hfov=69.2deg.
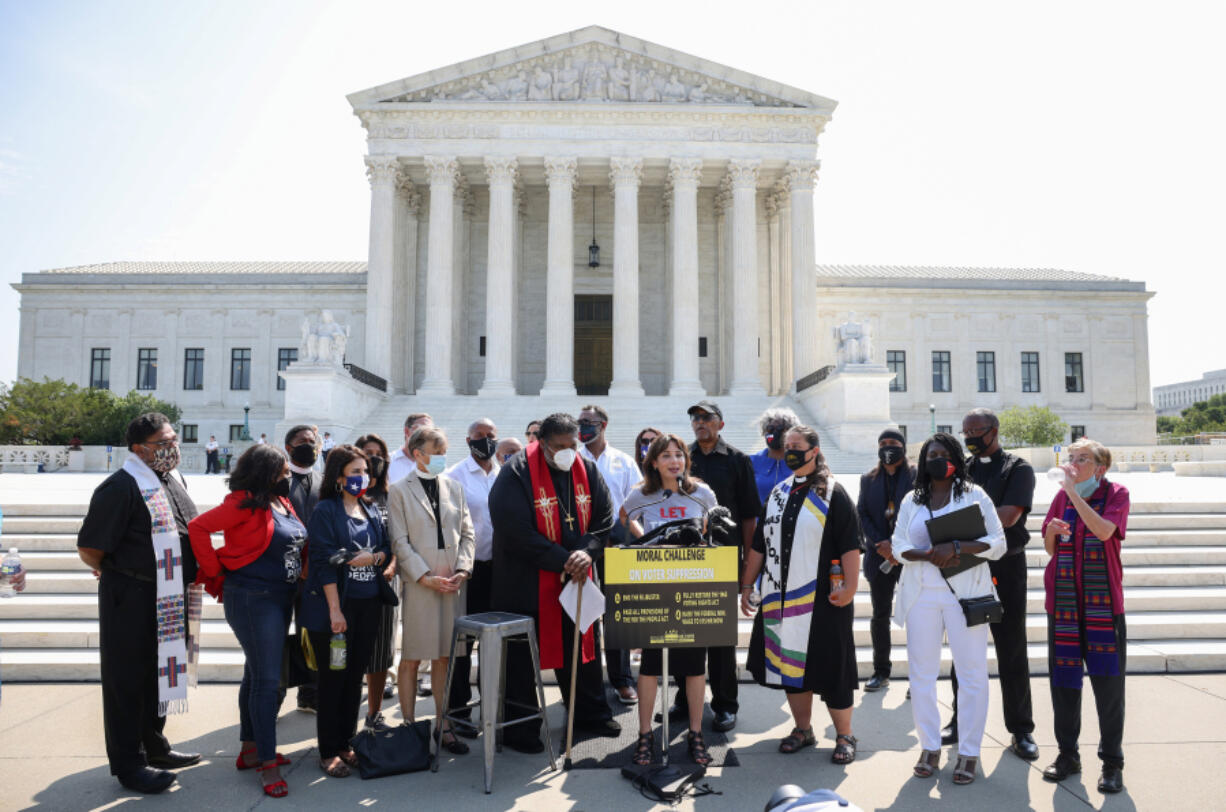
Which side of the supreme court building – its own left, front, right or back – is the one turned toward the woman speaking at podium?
front

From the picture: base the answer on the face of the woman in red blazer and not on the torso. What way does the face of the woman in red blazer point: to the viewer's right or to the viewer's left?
to the viewer's right

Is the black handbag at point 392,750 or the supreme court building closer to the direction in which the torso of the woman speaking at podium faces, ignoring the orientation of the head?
the black handbag

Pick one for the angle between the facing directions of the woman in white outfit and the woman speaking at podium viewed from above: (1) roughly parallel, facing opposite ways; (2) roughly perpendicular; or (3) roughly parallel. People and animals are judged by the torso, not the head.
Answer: roughly parallel

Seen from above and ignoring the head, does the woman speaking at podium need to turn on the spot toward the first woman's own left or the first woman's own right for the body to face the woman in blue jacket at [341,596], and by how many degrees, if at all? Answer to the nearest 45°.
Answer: approximately 90° to the first woman's own right

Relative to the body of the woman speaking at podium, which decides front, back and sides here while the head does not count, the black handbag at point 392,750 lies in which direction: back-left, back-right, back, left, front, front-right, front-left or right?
right

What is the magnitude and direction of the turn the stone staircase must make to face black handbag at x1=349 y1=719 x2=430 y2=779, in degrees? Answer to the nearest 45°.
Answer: approximately 45° to its right

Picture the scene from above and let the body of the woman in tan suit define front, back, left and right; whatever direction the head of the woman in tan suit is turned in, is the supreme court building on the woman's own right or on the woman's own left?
on the woman's own left

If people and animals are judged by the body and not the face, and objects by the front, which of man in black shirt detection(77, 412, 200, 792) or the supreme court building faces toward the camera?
the supreme court building

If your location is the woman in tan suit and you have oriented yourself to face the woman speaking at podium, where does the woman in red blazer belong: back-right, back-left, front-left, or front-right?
back-right

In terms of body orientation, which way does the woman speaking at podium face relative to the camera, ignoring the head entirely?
toward the camera

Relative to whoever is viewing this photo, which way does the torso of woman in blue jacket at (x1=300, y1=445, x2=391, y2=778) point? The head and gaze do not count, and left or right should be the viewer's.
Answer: facing the viewer and to the right of the viewer

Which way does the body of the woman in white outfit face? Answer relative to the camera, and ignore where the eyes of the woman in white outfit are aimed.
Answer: toward the camera
